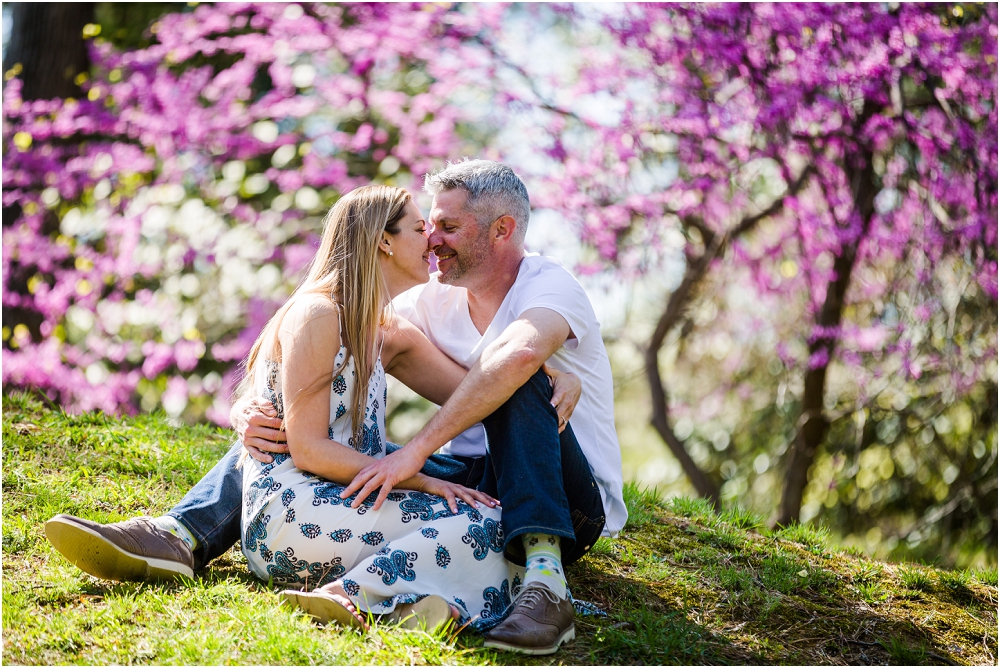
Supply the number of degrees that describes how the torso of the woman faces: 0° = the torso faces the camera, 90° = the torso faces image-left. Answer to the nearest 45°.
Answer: approximately 270°

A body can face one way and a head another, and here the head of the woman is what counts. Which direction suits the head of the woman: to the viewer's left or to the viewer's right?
to the viewer's right

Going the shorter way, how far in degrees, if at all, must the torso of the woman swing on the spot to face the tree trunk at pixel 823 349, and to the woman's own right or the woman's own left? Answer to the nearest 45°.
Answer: approximately 45° to the woman's own left

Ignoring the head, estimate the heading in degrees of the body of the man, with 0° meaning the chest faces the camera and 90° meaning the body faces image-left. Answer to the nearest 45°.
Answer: approximately 45°

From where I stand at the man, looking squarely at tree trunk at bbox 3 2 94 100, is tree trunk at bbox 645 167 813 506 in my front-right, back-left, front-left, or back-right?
front-right

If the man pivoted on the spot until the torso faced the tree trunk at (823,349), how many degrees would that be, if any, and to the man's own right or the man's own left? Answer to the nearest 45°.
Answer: approximately 180°

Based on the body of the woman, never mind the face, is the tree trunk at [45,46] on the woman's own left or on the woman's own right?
on the woman's own left
